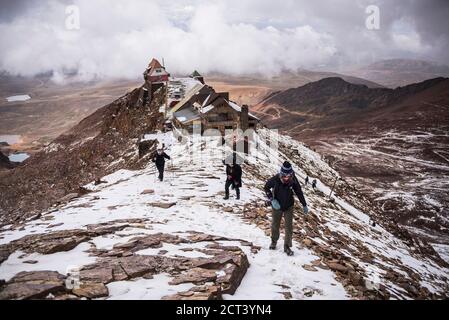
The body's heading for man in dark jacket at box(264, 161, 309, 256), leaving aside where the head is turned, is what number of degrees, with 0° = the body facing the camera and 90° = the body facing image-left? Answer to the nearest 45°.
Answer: approximately 0°
